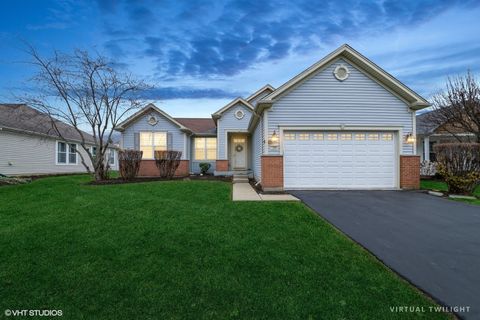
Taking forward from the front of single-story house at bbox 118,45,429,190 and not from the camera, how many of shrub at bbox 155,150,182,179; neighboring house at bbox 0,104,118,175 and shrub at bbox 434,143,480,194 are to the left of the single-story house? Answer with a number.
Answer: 1

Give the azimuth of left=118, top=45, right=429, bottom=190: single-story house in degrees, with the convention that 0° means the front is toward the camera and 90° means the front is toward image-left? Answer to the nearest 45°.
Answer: approximately 0°

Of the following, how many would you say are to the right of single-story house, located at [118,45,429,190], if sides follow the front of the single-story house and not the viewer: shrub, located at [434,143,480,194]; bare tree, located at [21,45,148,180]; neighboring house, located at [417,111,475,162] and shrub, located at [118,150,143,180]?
2

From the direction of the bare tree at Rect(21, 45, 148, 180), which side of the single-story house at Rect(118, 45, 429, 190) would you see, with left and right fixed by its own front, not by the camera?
right

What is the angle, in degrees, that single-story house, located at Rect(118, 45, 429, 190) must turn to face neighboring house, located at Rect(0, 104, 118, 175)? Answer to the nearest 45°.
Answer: approximately 90° to its right

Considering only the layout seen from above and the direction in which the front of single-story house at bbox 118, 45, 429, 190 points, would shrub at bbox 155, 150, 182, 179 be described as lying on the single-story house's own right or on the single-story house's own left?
on the single-story house's own right

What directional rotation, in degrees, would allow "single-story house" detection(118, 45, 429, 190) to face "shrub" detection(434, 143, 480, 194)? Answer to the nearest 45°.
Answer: approximately 90° to its left

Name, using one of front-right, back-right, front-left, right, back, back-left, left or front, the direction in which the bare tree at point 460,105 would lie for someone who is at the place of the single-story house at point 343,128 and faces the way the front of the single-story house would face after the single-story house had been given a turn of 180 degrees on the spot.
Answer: front-right

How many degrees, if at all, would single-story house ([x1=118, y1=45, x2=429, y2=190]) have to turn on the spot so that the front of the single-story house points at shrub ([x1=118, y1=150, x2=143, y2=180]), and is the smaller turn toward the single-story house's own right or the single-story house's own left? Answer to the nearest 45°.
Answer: approximately 90° to the single-story house's own right
